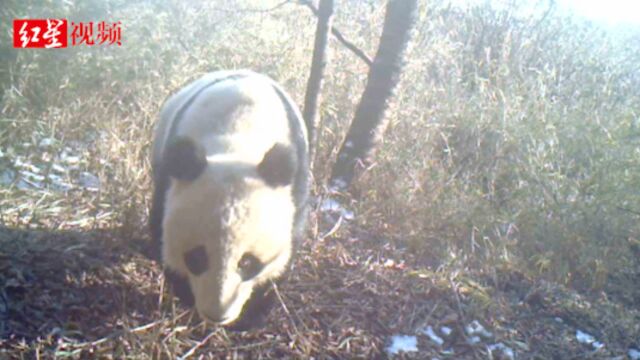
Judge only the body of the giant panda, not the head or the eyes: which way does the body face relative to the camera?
toward the camera

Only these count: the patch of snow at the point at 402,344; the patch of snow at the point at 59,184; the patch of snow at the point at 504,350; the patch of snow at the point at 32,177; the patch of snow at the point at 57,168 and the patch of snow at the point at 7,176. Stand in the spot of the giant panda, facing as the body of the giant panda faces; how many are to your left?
2

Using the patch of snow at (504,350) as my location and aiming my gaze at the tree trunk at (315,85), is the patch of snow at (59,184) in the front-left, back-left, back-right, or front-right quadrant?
front-left

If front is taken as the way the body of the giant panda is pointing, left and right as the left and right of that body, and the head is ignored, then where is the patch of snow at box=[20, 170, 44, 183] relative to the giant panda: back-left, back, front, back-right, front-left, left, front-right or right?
back-right

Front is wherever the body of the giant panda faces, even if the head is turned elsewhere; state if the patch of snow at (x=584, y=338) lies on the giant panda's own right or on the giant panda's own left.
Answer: on the giant panda's own left

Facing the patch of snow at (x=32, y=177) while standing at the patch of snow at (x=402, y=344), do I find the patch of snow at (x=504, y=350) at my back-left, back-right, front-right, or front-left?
back-right

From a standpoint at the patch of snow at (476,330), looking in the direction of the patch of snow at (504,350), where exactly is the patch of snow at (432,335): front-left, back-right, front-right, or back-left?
back-right

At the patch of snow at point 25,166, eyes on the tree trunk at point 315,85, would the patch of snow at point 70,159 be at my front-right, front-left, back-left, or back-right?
front-left

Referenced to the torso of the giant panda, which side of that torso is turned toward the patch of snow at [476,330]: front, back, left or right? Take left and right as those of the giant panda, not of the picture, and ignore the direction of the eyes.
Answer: left

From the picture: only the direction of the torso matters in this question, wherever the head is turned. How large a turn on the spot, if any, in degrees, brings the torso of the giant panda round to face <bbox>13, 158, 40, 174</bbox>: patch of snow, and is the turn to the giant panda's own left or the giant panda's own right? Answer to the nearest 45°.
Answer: approximately 135° to the giant panda's own right

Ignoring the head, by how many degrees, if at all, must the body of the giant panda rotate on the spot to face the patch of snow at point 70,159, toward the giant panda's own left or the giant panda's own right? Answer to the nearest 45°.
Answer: approximately 135° to the giant panda's own right

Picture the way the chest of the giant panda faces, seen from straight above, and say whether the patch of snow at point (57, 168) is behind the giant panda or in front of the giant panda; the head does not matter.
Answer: behind

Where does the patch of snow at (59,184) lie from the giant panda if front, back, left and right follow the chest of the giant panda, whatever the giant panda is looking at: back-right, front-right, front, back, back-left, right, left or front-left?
back-right

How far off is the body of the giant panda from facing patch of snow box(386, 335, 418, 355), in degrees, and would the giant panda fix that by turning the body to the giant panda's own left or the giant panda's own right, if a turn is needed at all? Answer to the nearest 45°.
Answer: approximately 90° to the giant panda's own left

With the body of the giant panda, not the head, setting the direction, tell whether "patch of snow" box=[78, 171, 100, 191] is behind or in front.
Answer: behind

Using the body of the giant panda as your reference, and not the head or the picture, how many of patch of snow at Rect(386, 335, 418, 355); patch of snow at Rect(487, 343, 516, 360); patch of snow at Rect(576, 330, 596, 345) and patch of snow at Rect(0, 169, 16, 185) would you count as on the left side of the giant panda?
3

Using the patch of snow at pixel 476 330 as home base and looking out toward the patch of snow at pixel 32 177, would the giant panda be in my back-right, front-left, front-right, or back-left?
front-left
